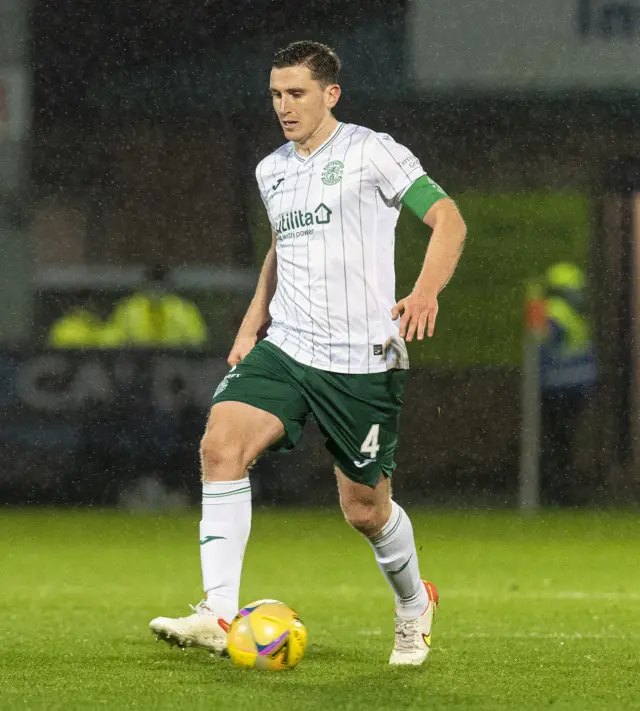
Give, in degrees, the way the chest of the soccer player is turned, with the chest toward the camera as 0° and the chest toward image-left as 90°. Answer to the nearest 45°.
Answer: approximately 45°

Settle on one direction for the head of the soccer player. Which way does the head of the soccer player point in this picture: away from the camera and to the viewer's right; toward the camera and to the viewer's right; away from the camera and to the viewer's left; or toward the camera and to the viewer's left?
toward the camera and to the viewer's left

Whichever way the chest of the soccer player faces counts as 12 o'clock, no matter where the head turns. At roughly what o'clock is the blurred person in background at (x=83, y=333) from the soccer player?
The blurred person in background is roughly at 4 o'clock from the soccer player.

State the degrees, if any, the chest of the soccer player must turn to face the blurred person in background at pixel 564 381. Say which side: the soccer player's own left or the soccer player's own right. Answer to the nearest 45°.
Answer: approximately 135° to the soccer player's own right

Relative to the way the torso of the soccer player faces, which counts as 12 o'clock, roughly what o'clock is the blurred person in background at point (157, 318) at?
The blurred person in background is roughly at 4 o'clock from the soccer player.
